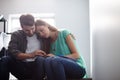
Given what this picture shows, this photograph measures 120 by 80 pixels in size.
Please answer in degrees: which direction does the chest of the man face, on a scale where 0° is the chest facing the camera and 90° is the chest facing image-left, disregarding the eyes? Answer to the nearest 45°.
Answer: approximately 315°

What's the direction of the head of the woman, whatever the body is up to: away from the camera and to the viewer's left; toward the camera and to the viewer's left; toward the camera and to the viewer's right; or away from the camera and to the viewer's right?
toward the camera and to the viewer's left

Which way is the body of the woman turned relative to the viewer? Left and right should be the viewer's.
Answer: facing the viewer and to the left of the viewer

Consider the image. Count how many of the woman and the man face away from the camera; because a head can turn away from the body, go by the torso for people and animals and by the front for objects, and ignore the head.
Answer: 0
